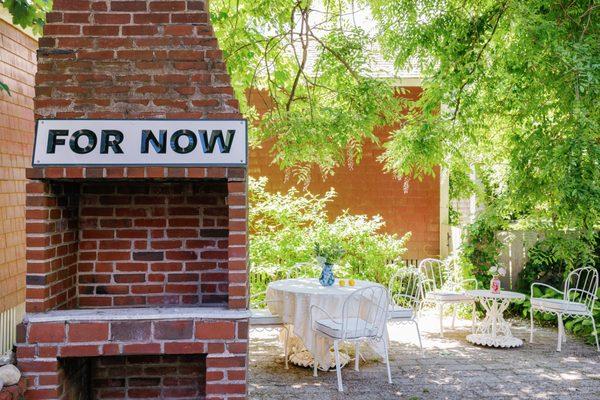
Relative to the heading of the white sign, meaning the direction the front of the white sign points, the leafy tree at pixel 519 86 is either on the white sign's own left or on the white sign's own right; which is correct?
on the white sign's own left

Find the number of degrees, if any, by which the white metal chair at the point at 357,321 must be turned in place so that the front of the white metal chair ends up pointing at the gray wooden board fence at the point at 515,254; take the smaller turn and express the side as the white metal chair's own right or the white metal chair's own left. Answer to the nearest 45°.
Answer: approximately 90° to the white metal chair's own right

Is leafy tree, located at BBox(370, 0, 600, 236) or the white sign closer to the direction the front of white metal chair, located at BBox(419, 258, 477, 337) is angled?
the leafy tree

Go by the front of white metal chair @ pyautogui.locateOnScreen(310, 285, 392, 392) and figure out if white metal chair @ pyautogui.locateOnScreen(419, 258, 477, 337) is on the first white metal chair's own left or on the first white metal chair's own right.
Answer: on the first white metal chair's own right

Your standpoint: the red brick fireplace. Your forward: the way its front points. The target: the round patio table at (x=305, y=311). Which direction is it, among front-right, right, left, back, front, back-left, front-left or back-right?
back-left

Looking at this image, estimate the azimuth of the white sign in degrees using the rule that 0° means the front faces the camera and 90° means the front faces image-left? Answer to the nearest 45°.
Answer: approximately 0°

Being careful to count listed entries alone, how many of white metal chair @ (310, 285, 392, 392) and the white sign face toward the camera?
1

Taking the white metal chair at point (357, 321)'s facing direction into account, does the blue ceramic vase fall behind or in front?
in front

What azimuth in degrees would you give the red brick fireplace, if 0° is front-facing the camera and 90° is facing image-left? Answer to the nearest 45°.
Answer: approximately 0°

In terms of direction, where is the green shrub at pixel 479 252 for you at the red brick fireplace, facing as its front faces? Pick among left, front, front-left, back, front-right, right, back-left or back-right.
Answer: back-left

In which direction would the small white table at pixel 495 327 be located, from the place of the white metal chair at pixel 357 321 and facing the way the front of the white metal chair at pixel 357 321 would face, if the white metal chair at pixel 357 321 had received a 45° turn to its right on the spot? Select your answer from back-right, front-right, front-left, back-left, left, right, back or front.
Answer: front-right
